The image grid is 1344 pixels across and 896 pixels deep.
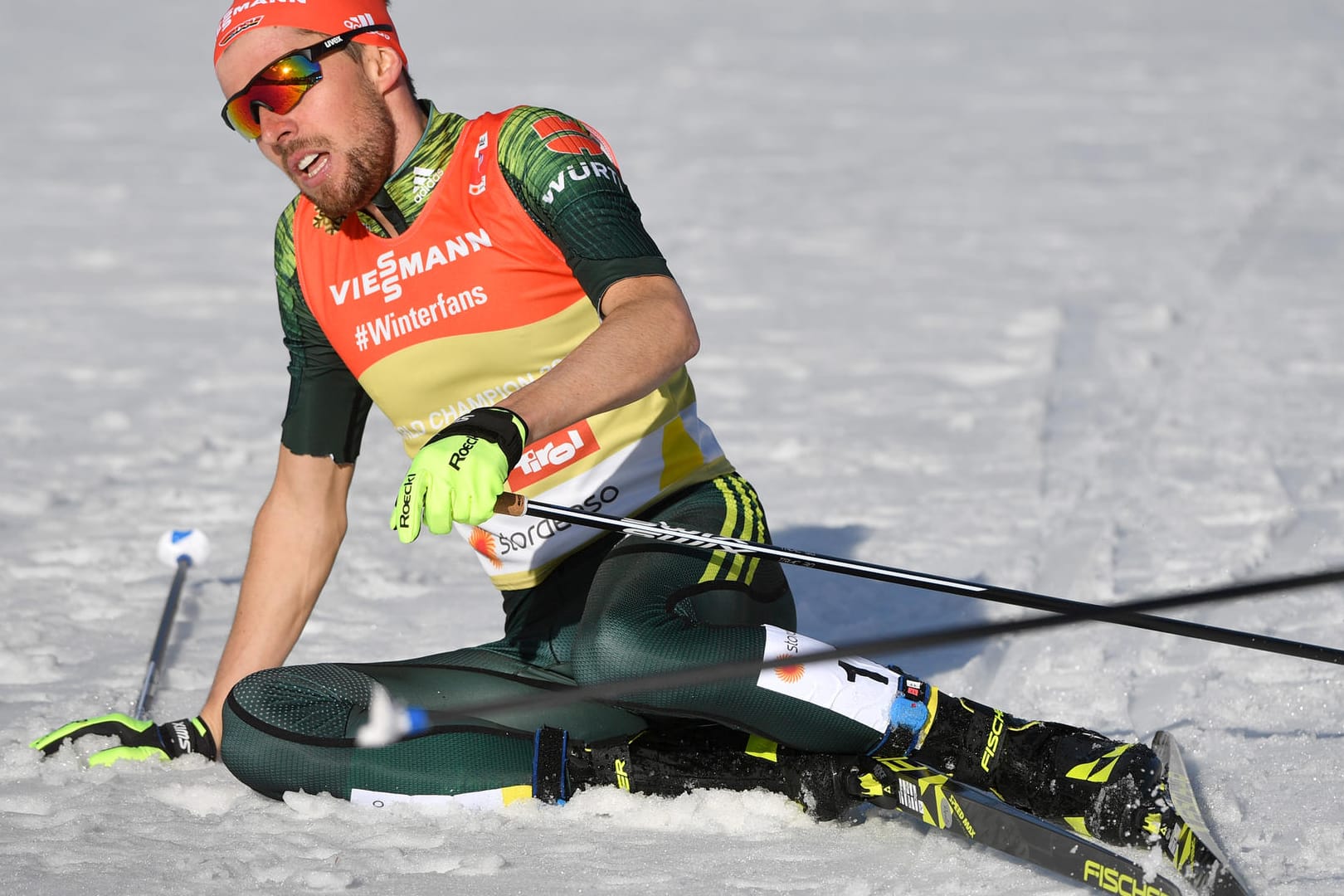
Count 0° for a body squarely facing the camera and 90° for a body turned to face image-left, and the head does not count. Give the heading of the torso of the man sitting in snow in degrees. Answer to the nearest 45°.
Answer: approximately 45°
